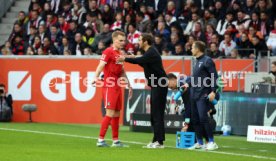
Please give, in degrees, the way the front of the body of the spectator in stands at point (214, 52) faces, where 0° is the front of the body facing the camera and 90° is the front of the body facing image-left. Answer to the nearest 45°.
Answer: approximately 0°

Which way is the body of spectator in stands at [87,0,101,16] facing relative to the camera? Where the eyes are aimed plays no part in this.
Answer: toward the camera

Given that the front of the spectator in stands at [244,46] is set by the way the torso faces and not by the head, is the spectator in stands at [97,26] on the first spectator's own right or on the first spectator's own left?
on the first spectator's own right

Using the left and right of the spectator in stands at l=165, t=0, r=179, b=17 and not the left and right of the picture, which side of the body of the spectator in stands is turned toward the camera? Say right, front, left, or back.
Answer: front

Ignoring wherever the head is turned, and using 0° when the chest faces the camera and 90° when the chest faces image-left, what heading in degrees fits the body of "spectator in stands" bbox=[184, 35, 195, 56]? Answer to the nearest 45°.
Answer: approximately 45°

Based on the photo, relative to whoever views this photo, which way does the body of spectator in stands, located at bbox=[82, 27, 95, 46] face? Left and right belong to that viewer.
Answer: facing the viewer

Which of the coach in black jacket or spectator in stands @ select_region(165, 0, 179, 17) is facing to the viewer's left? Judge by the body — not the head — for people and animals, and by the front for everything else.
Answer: the coach in black jacket

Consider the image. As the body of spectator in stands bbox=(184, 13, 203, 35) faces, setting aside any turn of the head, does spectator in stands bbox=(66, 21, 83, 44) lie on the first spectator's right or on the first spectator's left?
on the first spectator's right
